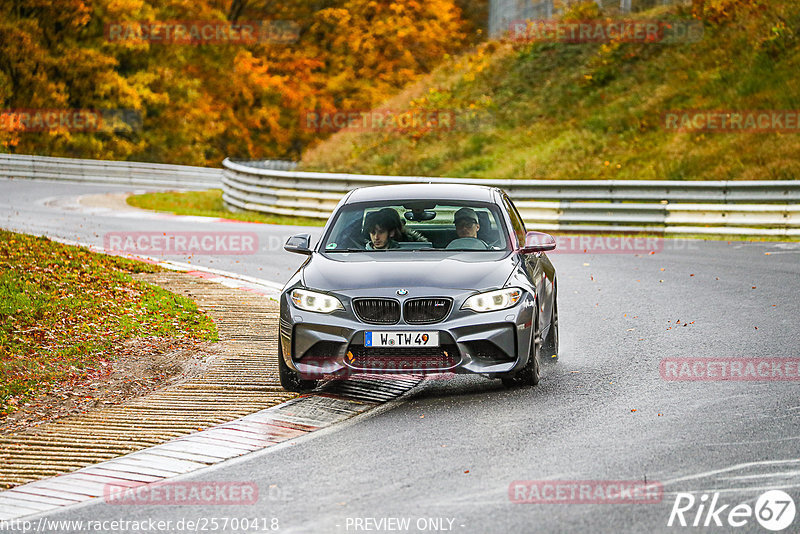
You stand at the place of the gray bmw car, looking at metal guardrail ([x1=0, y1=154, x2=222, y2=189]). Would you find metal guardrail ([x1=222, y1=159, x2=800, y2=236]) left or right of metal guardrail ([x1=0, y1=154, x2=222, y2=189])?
right

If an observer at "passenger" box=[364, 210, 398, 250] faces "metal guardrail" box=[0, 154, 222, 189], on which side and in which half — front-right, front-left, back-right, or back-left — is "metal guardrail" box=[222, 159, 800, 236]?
front-right

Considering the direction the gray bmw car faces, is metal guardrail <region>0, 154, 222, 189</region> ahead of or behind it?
behind

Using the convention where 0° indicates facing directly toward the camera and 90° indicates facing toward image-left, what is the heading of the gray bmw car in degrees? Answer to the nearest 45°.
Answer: approximately 0°

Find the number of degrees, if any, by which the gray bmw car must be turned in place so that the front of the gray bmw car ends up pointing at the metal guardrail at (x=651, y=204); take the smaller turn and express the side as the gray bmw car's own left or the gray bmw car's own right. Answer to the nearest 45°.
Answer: approximately 180°
